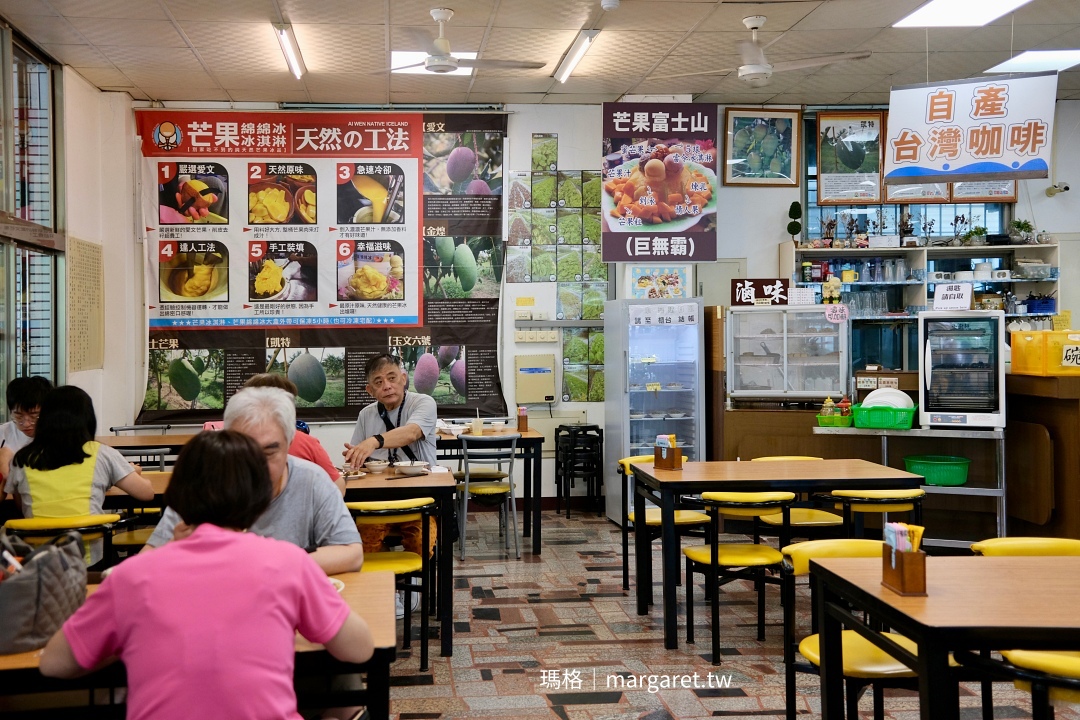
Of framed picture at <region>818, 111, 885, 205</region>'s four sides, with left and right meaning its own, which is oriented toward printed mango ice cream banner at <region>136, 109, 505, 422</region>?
right

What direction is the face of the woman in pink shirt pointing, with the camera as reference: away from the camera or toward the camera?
away from the camera

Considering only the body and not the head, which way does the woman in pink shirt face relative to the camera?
away from the camera

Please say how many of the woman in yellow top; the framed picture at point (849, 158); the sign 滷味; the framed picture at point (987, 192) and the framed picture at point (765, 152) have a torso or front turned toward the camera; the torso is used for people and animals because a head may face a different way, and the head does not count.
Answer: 4

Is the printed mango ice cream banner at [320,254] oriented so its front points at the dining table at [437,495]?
yes

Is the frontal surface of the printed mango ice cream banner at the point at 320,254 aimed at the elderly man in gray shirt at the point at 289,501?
yes

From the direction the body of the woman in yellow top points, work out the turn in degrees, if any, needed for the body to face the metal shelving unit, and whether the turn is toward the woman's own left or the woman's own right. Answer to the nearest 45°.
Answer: approximately 90° to the woman's own right

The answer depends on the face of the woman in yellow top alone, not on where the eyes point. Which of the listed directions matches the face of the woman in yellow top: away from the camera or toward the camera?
away from the camera

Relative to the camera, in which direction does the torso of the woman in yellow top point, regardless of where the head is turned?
away from the camera

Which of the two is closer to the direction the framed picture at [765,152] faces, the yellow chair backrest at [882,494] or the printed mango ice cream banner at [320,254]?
the yellow chair backrest

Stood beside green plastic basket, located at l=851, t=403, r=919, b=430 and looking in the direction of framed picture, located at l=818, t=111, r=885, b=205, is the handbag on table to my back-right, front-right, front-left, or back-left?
back-left

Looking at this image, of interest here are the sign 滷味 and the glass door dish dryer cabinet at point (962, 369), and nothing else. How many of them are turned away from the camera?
0
